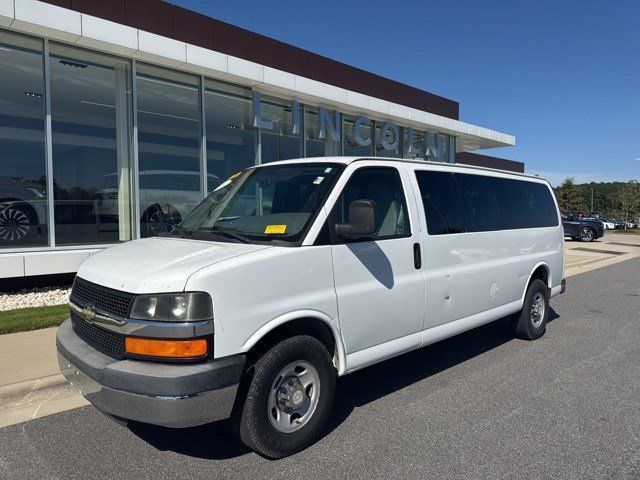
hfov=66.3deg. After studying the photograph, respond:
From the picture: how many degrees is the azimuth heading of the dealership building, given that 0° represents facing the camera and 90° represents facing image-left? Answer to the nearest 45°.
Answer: approximately 315°

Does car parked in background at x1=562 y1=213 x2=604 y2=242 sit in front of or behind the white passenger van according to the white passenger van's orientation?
behind

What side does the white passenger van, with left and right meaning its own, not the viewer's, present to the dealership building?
right

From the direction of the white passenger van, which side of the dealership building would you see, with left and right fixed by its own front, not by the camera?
front

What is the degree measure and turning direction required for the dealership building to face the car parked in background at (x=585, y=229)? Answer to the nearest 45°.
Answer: approximately 90° to its left

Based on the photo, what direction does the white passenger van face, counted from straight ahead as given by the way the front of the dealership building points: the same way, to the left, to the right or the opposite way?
to the right

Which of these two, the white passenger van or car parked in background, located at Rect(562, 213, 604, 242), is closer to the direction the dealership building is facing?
the white passenger van
